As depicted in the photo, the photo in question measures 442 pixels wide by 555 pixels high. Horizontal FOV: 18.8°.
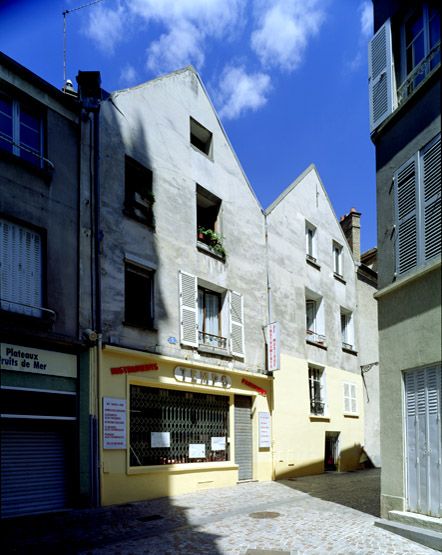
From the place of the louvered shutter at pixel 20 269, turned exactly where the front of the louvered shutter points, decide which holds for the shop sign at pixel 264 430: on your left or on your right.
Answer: on your left

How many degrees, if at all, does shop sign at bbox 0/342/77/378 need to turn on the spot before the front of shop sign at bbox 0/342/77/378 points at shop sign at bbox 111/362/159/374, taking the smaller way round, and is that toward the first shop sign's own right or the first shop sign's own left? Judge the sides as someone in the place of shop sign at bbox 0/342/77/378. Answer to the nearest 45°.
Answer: approximately 90° to the first shop sign's own left

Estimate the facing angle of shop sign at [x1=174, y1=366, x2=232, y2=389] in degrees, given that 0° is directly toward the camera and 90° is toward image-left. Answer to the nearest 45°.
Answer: approximately 315°

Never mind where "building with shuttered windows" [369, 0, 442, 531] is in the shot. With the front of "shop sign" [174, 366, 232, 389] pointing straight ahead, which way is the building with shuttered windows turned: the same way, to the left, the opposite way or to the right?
to the right

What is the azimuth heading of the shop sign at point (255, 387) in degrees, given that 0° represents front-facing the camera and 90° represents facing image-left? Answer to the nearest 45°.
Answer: approximately 315°

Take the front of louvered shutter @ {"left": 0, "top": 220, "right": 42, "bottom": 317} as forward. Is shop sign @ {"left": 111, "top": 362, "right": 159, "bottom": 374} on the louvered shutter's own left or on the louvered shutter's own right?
on the louvered shutter's own left

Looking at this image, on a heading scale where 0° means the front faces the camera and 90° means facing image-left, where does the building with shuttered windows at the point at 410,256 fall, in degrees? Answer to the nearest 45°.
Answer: approximately 45°
